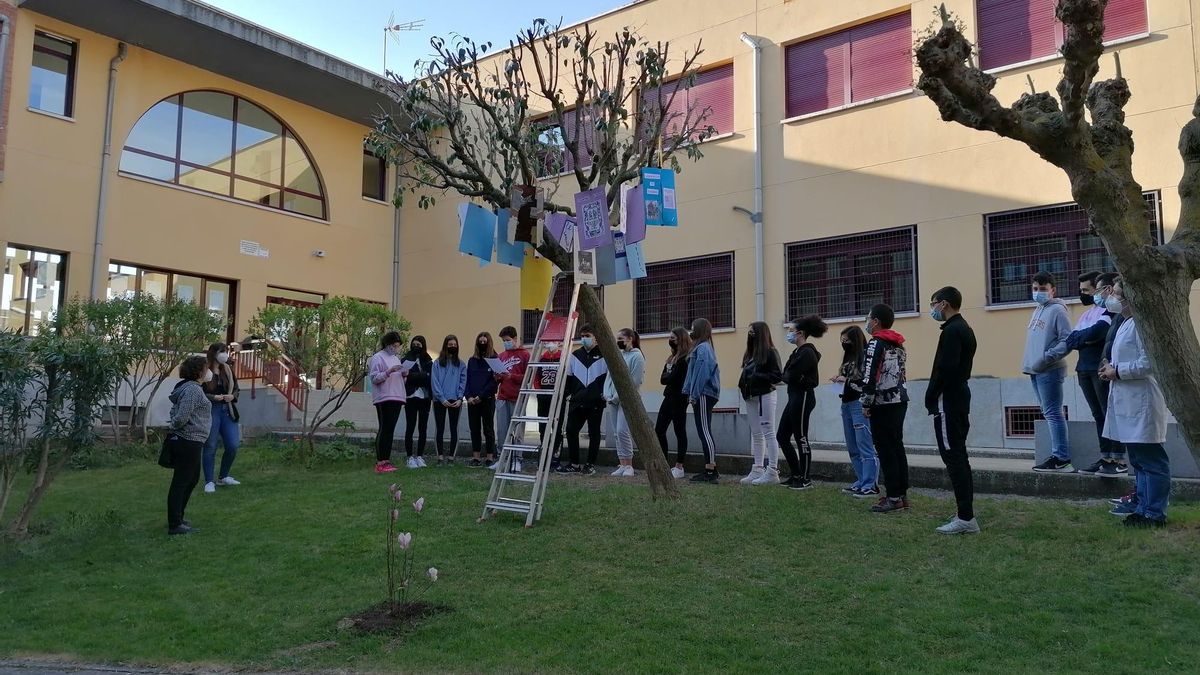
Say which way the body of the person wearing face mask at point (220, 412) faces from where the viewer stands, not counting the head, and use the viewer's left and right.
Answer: facing the viewer and to the right of the viewer

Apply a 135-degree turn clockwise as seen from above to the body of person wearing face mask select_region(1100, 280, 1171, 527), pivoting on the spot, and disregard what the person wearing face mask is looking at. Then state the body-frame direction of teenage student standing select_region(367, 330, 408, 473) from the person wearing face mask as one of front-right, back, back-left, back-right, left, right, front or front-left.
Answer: back-left

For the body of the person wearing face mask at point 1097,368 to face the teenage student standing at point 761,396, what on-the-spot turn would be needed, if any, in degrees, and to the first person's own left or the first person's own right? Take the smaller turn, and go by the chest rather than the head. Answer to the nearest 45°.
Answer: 0° — they already face them

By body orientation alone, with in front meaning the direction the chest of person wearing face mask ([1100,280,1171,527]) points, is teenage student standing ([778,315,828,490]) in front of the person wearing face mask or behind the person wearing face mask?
in front

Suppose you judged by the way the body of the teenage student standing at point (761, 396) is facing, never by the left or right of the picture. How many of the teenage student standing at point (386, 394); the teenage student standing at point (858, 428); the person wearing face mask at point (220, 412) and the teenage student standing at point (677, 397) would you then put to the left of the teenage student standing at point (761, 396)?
1

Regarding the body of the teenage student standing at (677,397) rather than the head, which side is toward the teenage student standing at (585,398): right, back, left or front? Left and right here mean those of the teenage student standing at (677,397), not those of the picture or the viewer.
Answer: right

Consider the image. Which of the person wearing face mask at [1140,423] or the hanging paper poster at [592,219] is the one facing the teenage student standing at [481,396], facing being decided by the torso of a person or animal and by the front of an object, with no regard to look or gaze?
the person wearing face mask

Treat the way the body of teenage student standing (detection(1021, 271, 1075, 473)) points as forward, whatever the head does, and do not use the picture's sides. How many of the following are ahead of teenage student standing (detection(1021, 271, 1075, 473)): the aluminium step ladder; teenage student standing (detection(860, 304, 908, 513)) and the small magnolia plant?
3

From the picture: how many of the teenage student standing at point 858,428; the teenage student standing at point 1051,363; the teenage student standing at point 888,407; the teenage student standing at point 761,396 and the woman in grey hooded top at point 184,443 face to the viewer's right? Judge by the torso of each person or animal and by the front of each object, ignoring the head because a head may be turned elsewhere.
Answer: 1

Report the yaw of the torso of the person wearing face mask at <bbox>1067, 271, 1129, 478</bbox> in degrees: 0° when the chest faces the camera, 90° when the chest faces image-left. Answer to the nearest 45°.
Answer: approximately 90°

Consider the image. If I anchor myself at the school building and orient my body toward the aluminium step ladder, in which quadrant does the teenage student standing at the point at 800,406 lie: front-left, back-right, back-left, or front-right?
front-left

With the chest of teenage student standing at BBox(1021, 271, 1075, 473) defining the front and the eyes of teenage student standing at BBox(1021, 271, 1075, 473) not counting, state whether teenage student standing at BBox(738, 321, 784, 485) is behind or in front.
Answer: in front

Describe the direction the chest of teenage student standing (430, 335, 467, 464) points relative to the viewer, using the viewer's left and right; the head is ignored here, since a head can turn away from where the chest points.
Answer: facing the viewer

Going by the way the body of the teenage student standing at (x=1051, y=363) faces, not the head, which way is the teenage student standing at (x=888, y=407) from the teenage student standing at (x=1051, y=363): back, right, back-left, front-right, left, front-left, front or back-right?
front
